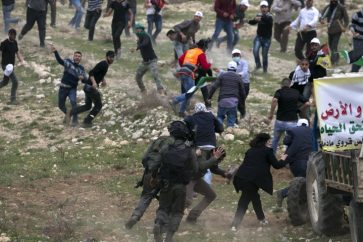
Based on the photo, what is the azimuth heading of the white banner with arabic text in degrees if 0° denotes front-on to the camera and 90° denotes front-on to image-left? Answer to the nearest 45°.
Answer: approximately 0°

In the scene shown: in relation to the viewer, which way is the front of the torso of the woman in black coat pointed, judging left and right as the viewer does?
facing away from the viewer and to the right of the viewer

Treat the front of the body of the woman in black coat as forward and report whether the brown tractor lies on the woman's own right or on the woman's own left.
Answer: on the woman's own right

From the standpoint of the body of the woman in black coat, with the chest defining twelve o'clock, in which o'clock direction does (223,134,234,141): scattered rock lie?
The scattered rock is roughly at 10 o'clock from the woman in black coat.

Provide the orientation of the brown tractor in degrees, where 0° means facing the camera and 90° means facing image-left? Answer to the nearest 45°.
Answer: approximately 135°
